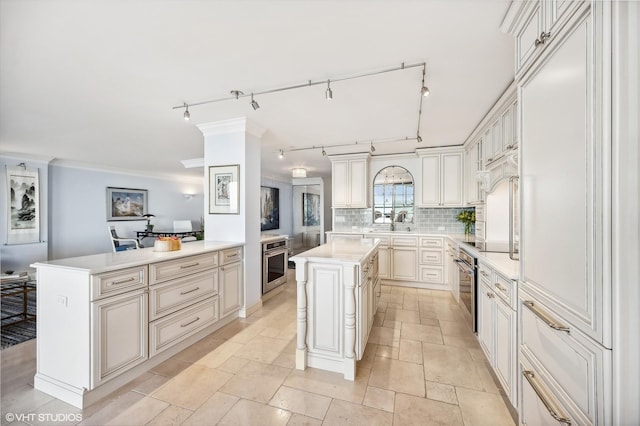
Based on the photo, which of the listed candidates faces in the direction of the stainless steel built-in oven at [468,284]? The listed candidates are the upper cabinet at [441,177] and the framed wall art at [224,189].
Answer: the upper cabinet

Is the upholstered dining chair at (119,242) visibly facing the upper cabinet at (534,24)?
no

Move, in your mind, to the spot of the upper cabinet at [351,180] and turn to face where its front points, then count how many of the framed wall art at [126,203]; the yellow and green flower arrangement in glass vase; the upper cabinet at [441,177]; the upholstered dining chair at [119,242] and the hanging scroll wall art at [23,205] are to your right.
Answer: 3

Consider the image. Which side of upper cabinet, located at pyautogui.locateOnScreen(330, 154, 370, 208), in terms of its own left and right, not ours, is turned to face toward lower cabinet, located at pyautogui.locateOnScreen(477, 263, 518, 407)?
front

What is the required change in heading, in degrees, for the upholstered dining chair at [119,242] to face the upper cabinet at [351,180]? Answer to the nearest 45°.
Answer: approximately 45° to its right

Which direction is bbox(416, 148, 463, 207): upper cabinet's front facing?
toward the camera

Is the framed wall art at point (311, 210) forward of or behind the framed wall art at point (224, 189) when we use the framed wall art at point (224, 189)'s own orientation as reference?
behind

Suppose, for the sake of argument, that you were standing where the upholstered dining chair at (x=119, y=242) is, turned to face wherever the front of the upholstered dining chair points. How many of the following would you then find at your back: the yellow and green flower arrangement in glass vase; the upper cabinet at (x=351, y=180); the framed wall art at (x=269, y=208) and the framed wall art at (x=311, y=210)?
0

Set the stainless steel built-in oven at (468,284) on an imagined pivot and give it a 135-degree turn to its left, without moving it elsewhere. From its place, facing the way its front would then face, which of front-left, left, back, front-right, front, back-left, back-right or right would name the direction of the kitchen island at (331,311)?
right

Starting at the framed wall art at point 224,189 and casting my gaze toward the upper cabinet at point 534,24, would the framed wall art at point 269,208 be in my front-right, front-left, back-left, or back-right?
back-left

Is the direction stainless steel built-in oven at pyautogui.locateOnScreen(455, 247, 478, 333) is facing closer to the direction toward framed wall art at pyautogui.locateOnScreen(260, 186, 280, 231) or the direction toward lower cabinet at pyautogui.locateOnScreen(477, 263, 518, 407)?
the framed wall art

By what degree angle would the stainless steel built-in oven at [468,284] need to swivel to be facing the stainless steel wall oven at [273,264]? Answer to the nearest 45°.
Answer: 0° — it already faces it

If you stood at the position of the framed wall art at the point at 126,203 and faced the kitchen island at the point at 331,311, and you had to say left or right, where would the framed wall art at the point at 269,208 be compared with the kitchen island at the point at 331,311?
left

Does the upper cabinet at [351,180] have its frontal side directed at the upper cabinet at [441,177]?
no

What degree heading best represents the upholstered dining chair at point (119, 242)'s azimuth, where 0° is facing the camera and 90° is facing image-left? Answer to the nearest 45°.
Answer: approximately 270°

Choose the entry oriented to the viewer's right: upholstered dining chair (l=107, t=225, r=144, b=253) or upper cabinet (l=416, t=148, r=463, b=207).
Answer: the upholstered dining chair

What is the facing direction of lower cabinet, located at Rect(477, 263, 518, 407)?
to the viewer's left
